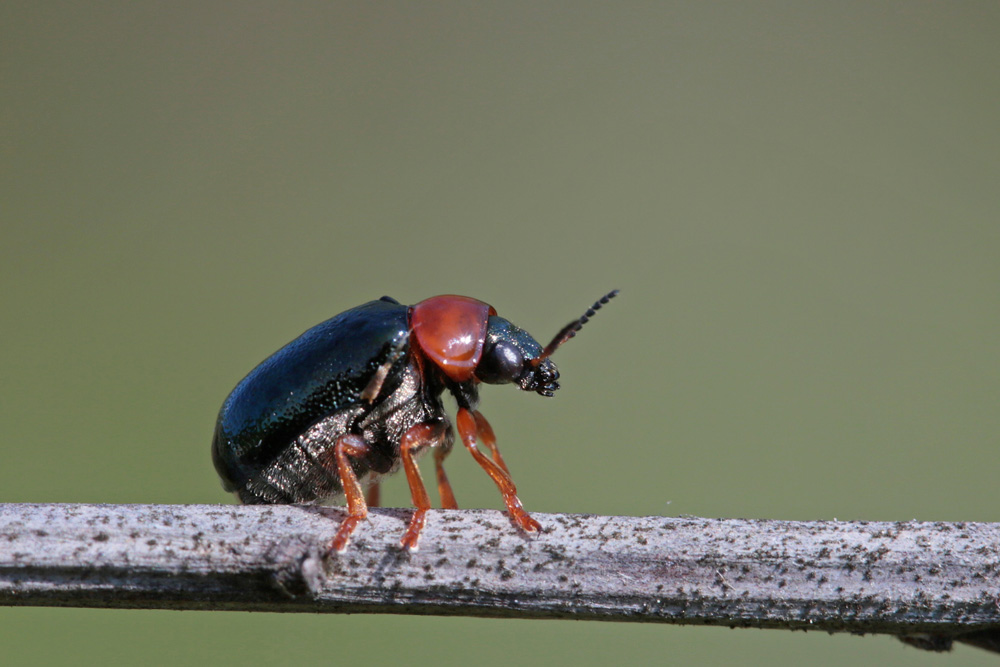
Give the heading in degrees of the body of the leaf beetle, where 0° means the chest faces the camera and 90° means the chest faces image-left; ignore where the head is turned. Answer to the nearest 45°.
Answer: approximately 270°
